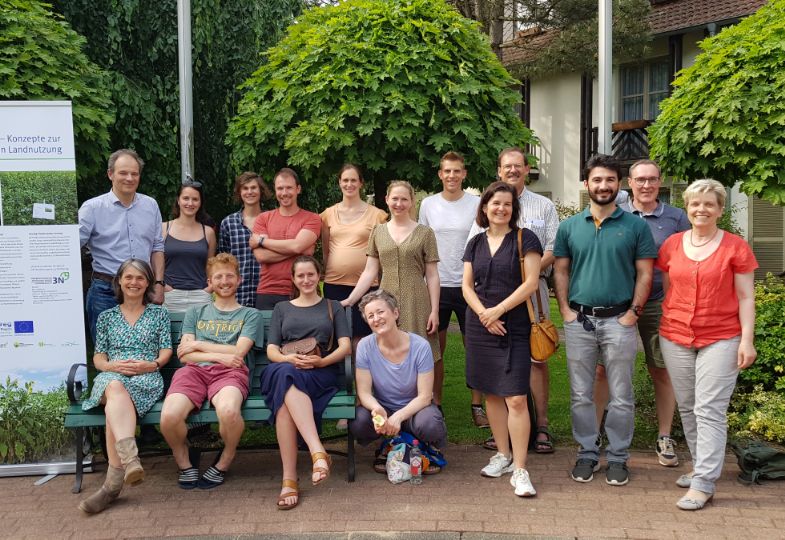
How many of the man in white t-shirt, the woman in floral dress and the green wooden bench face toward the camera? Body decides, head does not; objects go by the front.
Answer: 3

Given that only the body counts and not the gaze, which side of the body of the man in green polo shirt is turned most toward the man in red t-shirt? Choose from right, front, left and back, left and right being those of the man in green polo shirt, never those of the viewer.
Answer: right

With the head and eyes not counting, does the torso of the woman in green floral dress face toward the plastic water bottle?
no

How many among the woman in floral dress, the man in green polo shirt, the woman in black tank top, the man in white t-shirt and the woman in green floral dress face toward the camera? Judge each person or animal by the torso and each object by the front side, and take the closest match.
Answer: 5

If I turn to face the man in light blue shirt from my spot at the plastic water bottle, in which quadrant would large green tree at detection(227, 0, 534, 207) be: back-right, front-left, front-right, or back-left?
front-right

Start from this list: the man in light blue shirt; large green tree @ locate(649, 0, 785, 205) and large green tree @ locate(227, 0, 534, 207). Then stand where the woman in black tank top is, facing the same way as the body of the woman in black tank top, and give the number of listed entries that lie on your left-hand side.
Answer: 2

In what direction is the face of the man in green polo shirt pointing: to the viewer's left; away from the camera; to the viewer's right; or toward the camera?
toward the camera

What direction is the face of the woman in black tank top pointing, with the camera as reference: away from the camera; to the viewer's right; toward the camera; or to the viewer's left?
toward the camera

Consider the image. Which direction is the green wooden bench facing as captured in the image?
toward the camera

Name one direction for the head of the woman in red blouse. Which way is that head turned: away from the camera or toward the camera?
toward the camera

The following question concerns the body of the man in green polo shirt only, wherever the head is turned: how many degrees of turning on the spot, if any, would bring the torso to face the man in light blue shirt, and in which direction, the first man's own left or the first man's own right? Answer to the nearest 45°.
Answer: approximately 90° to the first man's own right

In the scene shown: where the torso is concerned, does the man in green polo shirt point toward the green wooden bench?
no

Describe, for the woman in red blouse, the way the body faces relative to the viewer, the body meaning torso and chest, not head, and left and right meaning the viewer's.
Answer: facing the viewer and to the left of the viewer

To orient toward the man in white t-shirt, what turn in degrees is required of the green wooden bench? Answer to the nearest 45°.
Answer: approximately 90° to its left

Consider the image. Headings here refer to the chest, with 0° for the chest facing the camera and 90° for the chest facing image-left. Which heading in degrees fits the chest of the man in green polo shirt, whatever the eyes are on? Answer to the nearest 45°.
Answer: approximately 0°

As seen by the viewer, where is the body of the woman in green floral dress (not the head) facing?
toward the camera

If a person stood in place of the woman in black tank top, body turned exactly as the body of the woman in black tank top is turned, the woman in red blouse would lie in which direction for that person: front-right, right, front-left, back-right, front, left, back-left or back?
front-left

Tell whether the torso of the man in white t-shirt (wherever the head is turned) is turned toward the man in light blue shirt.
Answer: no

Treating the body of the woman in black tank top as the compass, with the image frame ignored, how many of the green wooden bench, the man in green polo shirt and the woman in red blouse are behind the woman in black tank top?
0

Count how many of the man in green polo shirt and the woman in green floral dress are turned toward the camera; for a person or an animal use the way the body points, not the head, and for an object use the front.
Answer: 2
